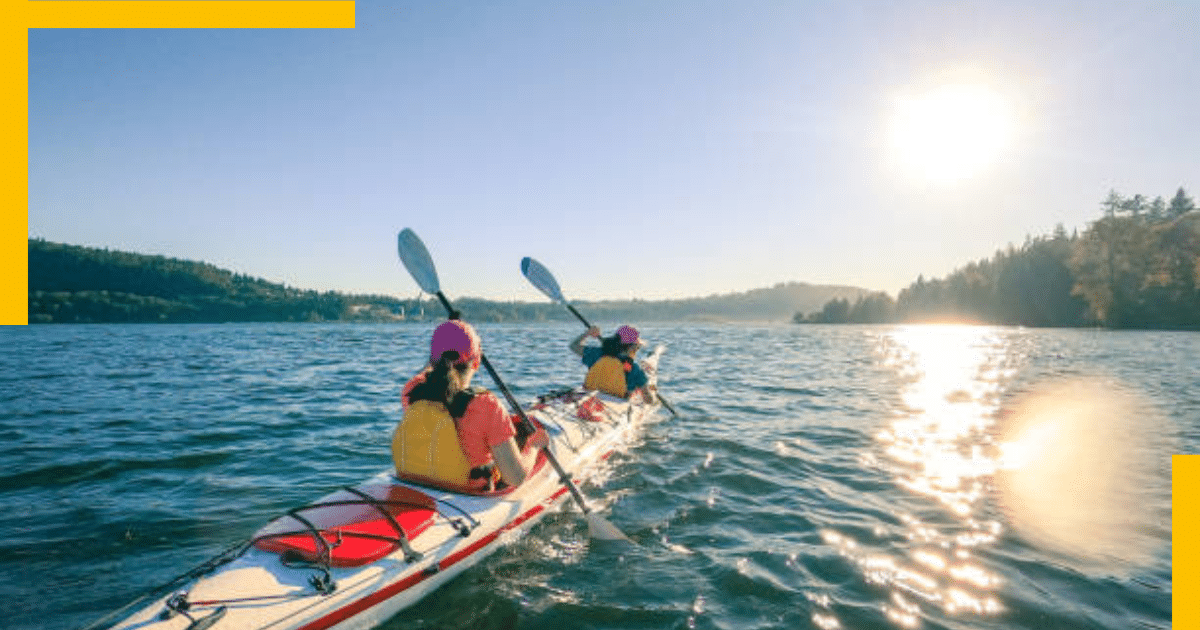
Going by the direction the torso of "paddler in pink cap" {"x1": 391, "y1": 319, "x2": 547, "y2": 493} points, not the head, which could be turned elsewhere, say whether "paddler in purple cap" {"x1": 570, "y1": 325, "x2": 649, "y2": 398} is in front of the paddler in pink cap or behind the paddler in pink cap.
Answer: in front

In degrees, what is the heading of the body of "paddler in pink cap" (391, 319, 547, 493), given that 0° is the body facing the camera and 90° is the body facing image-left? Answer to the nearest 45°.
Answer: approximately 225°
